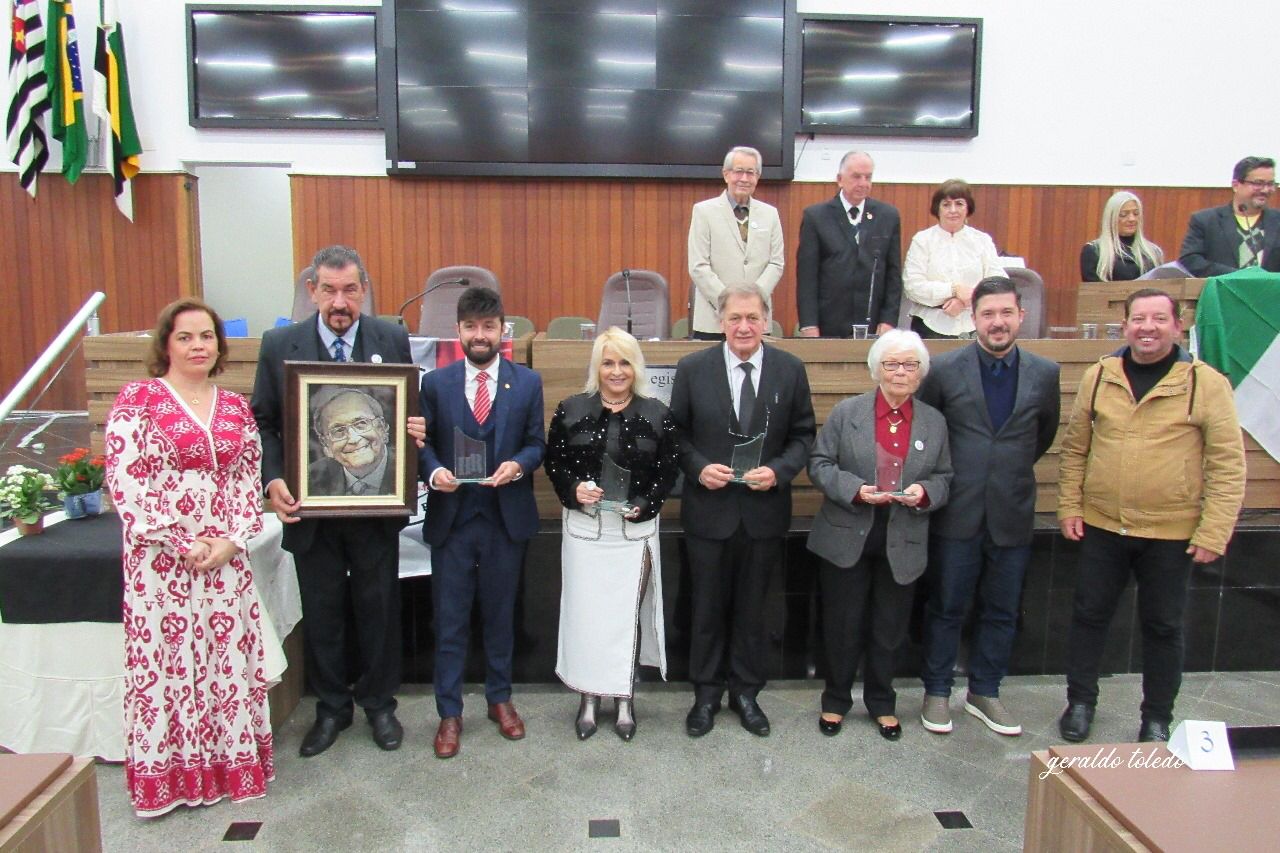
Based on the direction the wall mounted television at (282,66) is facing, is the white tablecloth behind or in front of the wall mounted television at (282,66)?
in front

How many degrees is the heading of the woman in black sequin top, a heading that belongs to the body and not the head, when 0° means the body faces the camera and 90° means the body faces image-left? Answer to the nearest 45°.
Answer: approximately 0°

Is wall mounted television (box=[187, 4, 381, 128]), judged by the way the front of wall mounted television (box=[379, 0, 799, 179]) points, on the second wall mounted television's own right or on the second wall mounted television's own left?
on the second wall mounted television's own right

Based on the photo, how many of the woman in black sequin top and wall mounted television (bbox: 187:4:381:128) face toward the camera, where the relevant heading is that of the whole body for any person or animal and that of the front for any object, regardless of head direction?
2

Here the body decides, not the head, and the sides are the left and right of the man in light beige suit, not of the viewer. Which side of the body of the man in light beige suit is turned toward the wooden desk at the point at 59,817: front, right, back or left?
front

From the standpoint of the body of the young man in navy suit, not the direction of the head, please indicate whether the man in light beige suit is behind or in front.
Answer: behind

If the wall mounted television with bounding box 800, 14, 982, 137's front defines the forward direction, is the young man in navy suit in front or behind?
in front

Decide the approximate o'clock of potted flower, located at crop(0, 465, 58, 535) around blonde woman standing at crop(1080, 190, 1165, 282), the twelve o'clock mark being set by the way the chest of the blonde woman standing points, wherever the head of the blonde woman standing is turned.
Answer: The potted flower is roughly at 3 o'clock from the blonde woman standing.

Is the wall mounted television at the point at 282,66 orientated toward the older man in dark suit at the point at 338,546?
yes
